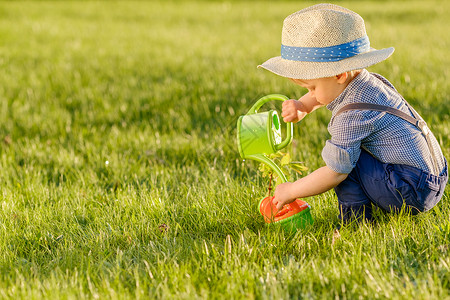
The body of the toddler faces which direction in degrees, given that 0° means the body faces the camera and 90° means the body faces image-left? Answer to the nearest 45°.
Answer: approximately 90°

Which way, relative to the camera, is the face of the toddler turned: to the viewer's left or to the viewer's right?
to the viewer's left
